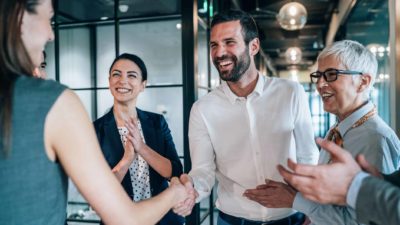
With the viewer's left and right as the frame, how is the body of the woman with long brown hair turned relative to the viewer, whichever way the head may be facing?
facing away from the viewer and to the right of the viewer

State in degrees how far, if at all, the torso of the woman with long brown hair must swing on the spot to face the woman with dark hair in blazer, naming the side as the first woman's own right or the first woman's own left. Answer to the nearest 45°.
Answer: approximately 45° to the first woman's own left

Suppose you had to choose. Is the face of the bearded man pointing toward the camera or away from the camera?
toward the camera

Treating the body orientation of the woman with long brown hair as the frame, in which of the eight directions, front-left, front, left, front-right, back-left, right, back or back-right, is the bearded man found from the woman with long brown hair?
front
